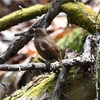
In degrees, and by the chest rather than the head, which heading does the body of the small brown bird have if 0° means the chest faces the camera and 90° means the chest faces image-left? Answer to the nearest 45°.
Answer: approximately 90°

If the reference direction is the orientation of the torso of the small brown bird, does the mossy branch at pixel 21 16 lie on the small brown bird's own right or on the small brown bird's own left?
on the small brown bird's own right
